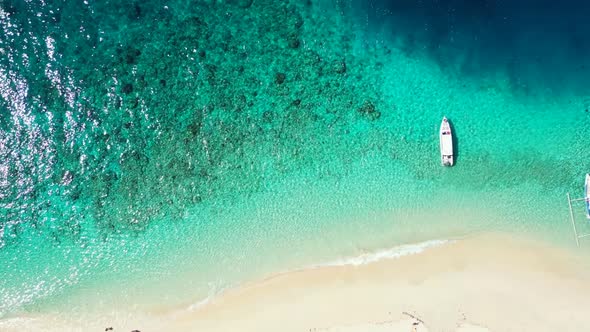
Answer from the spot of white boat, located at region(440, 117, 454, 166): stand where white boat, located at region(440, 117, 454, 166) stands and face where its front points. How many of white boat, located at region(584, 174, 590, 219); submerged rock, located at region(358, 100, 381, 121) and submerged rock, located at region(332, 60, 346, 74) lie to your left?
2

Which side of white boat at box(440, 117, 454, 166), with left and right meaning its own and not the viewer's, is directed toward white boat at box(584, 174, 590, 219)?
right

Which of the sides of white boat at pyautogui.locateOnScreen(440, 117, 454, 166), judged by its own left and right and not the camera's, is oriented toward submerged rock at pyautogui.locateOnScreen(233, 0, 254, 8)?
left

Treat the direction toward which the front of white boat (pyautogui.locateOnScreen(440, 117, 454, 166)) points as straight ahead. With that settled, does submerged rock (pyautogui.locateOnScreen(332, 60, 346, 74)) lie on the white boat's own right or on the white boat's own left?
on the white boat's own left

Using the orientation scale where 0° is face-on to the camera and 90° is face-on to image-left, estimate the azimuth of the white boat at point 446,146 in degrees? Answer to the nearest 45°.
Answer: approximately 180°
